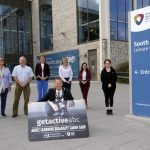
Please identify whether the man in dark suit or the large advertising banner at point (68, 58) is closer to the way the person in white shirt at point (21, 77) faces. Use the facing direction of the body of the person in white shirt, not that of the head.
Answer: the man in dark suit

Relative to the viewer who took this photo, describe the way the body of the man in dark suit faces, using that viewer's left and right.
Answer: facing the viewer

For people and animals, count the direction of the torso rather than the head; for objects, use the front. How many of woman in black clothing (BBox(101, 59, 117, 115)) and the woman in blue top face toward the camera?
2

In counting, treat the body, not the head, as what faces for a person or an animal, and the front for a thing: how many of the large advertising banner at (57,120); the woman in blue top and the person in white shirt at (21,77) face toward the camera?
3

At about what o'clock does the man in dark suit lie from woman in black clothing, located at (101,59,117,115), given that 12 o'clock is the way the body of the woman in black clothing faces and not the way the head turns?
The man in dark suit is roughly at 1 o'clock from the woman in black clothing.

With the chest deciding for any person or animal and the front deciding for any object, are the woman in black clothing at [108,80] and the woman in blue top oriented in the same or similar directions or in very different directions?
same or similar directions

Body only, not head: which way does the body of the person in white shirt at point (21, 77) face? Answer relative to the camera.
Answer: toward the camera

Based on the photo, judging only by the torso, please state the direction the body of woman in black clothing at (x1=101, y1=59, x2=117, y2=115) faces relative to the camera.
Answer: toward the camera

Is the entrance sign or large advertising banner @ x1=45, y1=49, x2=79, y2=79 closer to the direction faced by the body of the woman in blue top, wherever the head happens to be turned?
the entrance sign

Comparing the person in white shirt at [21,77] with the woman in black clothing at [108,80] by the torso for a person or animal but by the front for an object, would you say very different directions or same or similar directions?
same or similar directions

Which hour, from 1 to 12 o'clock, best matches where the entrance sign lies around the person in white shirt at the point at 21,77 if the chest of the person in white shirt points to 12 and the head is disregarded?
The entrance sign is roughly at 10 o'clock from the person in white shirt.

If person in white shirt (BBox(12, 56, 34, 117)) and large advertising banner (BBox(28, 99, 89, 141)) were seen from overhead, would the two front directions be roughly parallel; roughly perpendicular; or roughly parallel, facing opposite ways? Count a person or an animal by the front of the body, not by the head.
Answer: roughly parallel

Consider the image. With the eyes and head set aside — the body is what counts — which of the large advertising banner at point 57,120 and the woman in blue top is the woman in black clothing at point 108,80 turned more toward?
the large advertising banner

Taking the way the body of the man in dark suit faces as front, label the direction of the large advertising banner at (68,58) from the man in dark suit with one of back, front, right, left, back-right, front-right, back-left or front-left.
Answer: back

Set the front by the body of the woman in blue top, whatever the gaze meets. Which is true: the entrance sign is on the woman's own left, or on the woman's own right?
on the woman's own left

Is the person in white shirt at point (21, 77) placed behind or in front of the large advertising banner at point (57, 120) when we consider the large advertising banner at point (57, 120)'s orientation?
behind
